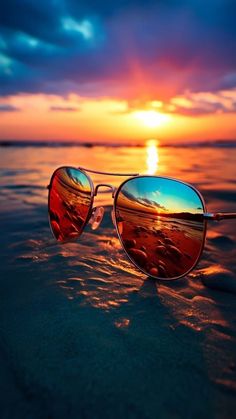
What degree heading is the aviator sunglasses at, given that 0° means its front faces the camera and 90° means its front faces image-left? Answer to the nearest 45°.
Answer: approximately 45°
